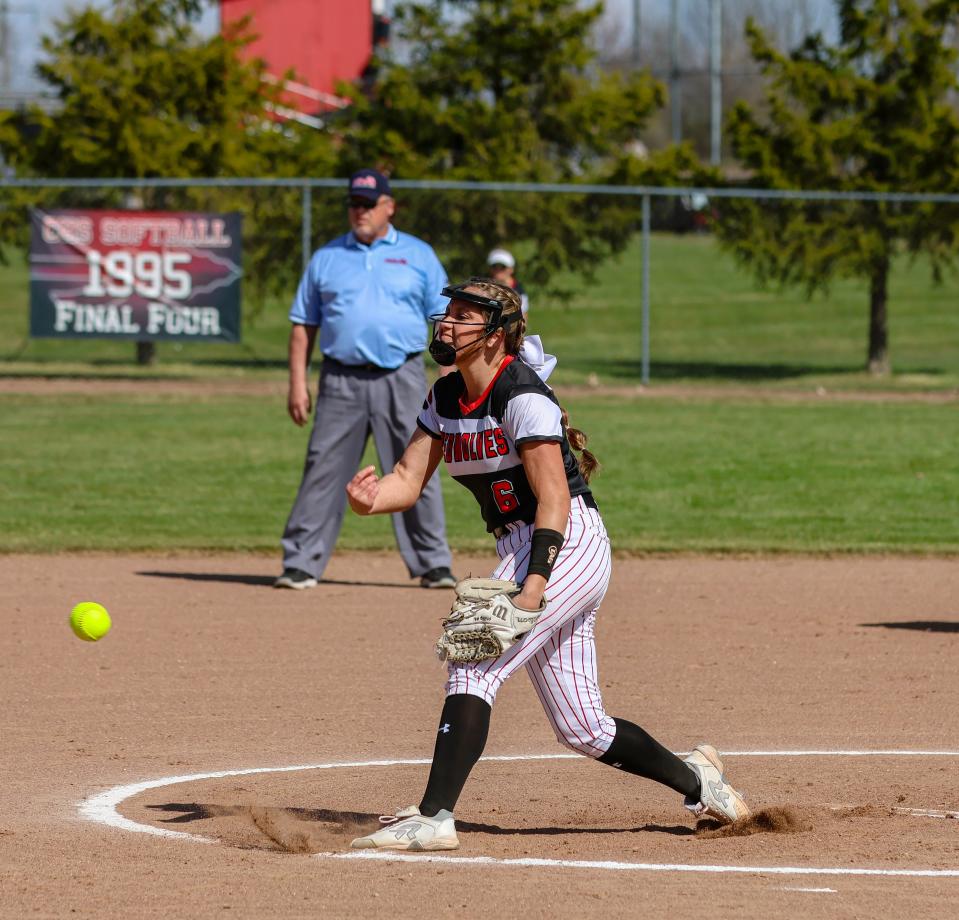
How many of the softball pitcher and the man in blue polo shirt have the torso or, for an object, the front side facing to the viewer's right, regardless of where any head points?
0

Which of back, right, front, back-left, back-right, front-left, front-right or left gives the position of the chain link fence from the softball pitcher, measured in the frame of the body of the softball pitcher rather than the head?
back-right

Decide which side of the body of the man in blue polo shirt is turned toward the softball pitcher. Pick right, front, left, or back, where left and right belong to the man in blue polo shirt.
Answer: front

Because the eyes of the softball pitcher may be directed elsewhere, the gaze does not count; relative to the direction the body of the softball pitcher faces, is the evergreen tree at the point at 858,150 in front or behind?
behind

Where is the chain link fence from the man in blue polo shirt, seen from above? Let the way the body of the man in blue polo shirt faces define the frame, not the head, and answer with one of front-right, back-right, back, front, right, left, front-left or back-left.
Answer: back

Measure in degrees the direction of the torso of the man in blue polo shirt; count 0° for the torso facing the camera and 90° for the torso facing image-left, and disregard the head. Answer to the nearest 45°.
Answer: approximately 0°

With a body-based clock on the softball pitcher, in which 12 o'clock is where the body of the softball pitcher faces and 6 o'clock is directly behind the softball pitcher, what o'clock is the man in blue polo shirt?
The man in blue polo shirt is roughly at 4 o'clock from the softball pitcher.

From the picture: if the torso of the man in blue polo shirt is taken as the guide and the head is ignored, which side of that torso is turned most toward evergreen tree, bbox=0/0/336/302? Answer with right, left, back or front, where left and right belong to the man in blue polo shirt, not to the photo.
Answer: back

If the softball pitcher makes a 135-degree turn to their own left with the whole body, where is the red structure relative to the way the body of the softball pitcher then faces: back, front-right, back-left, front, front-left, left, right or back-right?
left

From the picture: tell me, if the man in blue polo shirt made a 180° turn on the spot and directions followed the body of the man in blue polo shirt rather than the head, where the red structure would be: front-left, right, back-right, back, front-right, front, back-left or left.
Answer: front

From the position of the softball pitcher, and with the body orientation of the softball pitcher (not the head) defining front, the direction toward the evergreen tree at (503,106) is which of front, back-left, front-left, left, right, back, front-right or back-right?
back-right
